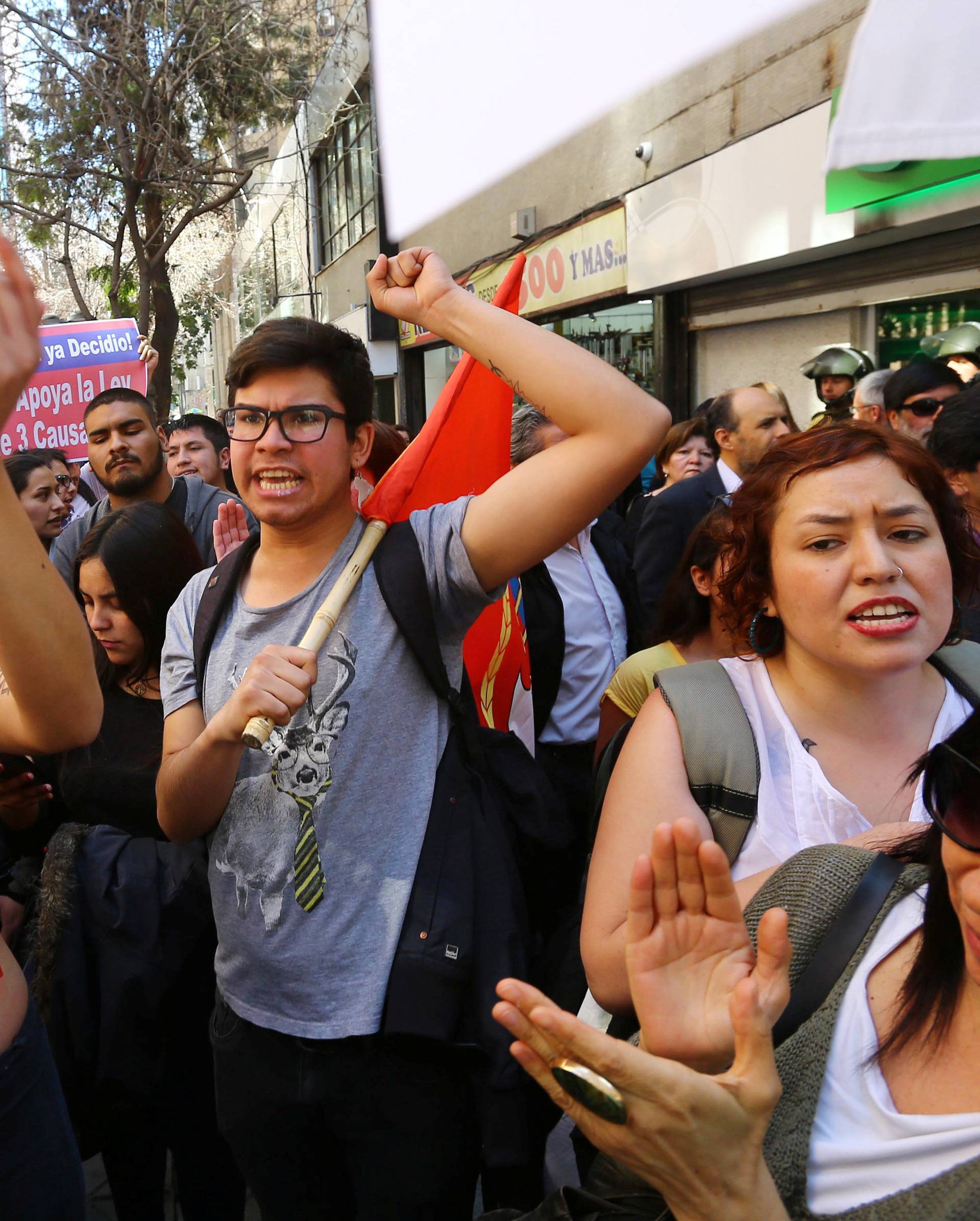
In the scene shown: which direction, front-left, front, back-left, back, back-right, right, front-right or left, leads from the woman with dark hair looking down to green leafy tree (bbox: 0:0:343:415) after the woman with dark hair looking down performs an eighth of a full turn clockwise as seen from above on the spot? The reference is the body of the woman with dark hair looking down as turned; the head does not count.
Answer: right

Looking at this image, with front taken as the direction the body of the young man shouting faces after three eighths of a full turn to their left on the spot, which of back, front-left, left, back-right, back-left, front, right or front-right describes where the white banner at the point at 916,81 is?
front-right

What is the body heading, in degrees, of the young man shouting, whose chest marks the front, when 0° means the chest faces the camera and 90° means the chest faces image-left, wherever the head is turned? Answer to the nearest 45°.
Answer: approximately 45°

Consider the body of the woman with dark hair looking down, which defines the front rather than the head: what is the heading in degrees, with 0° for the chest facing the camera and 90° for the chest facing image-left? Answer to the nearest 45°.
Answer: approximately 45°

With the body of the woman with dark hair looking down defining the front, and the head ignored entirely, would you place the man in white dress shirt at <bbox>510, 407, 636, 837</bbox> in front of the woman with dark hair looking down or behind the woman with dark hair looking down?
behind

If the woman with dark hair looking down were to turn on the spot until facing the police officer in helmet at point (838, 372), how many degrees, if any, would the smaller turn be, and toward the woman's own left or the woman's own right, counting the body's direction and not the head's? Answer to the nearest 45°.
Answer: approximately 180°

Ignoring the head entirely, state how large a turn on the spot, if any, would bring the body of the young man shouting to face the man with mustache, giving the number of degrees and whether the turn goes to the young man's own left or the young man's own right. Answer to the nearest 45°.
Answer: approximately 135° to the young man's own right

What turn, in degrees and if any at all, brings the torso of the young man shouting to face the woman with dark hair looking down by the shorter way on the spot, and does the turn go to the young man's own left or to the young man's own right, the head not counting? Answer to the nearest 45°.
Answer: approximately 90° to the young man's own right
